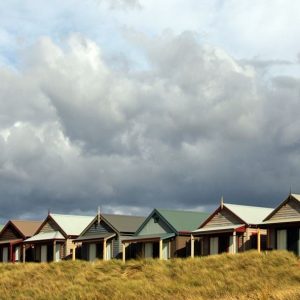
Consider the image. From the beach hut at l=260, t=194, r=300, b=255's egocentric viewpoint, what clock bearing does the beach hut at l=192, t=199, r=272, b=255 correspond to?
the beach hut at l=192, t=199, r=272, b=255 is roughly at 3 o'clock from the beach hut at l=260, t=194, r=300, b=255.

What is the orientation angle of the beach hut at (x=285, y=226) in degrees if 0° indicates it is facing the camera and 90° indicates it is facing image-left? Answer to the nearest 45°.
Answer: approximately 45°

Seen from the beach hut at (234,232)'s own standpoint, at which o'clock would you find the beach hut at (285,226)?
the beach hut at (285,226) is roughly at 9 o'clock from the beach hut at (234,232).
